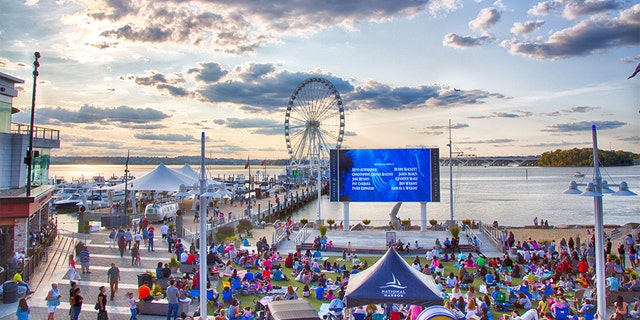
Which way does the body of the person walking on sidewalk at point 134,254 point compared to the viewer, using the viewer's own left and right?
facing away from the viewer

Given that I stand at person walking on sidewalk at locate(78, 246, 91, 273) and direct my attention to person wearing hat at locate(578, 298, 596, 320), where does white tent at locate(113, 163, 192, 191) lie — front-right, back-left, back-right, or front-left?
back-left

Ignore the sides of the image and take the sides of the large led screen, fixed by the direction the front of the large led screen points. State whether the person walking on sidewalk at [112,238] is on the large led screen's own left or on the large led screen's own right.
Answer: on the large led screen's own right

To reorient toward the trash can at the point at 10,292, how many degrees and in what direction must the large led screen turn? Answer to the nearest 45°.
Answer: approximately 45° to its right

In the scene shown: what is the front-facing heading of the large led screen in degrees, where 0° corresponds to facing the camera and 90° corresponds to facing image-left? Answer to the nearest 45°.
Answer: approximately 0°

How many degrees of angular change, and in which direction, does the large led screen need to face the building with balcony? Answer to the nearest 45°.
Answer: approximately 45° to its right

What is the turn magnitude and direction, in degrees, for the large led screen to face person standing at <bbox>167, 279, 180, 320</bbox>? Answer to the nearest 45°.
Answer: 0° — it already faces them

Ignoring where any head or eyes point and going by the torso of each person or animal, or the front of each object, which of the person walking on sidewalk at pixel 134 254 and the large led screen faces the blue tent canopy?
the large led screen

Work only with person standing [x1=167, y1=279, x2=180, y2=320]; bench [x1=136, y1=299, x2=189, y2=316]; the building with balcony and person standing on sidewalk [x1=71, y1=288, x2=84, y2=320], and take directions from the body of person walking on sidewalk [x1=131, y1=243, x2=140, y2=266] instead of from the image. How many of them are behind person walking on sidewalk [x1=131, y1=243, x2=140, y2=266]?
3
